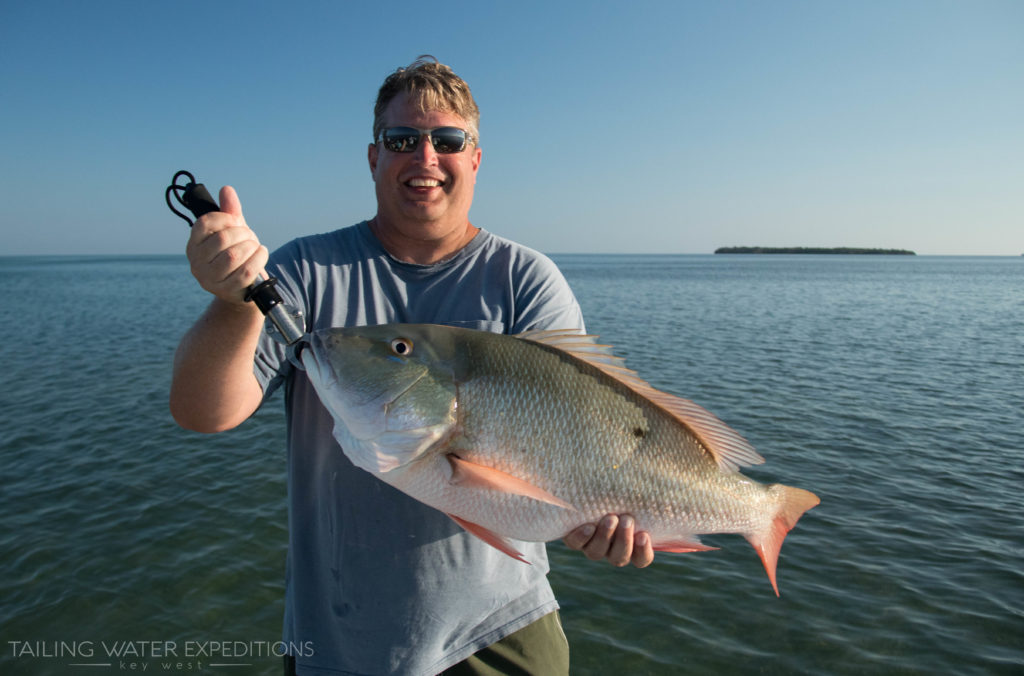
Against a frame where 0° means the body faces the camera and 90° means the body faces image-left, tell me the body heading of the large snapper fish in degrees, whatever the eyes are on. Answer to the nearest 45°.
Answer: approximately 90°

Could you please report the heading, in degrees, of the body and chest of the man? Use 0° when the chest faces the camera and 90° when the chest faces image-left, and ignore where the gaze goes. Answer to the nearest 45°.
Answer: approximately 0°
